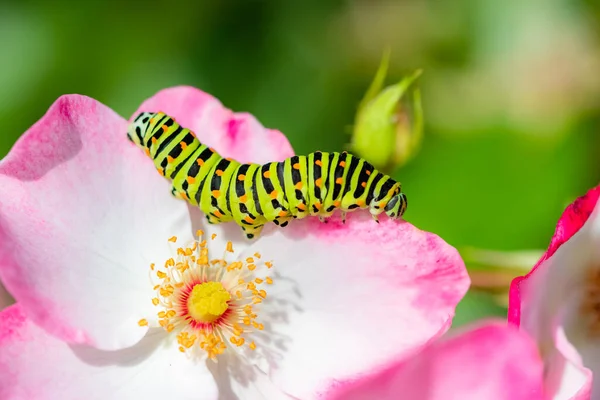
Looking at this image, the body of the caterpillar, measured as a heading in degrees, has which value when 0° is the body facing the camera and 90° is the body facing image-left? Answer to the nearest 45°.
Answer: approximately 270°
